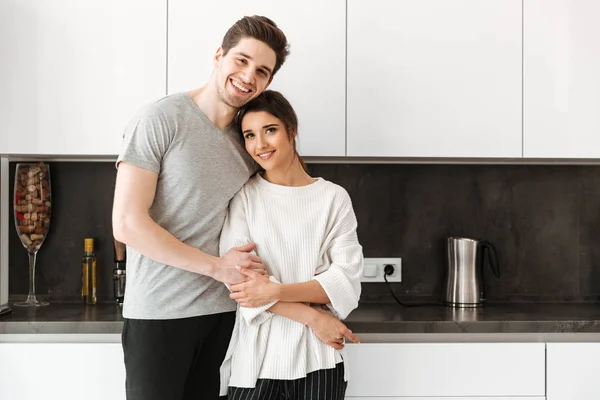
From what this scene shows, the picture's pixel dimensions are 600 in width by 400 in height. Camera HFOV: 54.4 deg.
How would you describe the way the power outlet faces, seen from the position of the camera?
facing the viewer

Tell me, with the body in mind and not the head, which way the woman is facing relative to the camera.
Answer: toward the camera

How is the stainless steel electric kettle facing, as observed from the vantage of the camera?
facing to the left of the viewer

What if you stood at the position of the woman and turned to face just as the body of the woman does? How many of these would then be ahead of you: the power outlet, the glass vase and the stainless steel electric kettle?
0

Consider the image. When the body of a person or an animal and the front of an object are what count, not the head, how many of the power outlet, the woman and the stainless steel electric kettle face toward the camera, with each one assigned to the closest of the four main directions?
2

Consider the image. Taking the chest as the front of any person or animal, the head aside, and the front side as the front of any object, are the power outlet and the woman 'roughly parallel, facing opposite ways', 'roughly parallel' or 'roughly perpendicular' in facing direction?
roughly parallel

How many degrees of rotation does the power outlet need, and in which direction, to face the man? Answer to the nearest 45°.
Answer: approximately 45° to its right

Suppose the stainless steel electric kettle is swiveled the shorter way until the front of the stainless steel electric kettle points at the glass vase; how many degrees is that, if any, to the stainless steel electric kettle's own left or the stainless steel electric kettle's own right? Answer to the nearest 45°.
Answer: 0° — it already faces it

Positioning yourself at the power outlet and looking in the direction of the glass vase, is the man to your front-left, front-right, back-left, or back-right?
front-left

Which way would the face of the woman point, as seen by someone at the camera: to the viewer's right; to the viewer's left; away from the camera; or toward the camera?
toward the camera

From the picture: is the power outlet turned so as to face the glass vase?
no

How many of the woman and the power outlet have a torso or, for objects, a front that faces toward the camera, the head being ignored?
2

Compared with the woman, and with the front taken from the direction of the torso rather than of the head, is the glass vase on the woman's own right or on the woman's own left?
on the woman's own right
